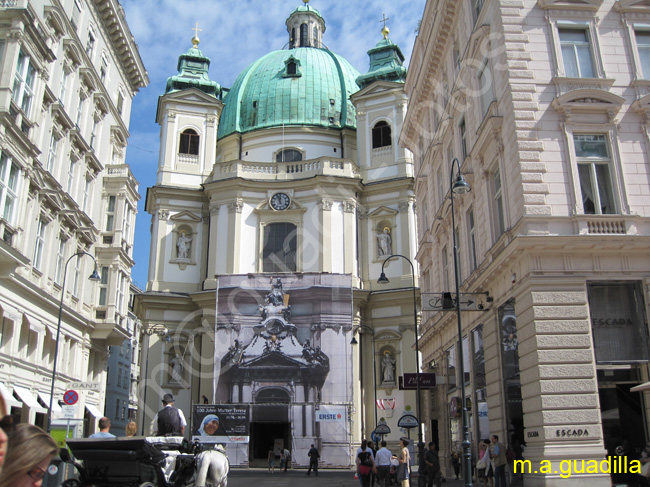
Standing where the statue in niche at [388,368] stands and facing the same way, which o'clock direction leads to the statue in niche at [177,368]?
the statue in niche at [177,368] is roughly at 3 o'clock from the statue in niche at [388,368].

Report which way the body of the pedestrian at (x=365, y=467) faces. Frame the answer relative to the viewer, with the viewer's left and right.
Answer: facing away from the viewer

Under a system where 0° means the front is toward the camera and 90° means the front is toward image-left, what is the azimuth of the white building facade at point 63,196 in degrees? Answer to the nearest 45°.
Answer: approximately 315°

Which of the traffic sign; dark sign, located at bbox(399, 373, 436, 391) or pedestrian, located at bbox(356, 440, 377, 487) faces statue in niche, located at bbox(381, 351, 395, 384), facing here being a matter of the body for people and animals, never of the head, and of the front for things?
the pedestrian

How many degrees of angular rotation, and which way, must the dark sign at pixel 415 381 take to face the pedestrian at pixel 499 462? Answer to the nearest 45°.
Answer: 0° — it already faces them

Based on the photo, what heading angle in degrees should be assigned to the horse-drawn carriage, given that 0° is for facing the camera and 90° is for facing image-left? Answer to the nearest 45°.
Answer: approximately 225°

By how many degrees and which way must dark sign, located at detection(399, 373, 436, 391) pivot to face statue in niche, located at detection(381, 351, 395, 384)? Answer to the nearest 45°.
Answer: approximately 180°

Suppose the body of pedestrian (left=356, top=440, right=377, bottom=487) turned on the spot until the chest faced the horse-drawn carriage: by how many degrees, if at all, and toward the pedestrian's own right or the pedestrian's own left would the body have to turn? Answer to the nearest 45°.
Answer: approximately 180°

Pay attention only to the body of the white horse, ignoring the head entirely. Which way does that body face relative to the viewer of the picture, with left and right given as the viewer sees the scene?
facing away from the viewer and to the right of the viewer
